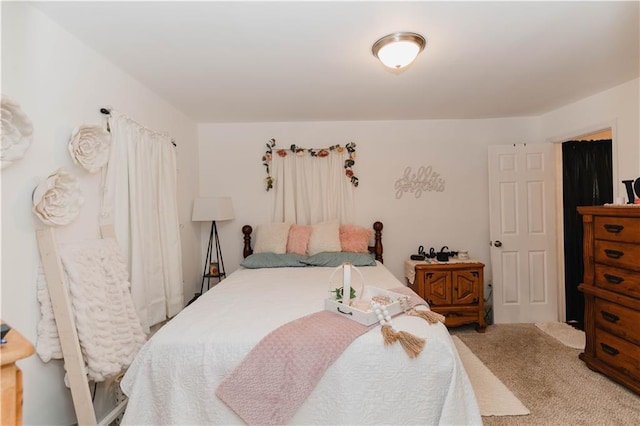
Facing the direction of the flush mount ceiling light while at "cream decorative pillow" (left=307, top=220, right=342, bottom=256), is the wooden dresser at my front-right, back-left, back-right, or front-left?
front-left

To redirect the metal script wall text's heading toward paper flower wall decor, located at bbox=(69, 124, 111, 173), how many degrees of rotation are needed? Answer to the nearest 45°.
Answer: approximately 45° to its right

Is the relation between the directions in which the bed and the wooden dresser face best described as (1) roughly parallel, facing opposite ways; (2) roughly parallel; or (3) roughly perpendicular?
roughly perpendicular

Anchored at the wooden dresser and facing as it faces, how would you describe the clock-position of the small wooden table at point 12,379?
The small wooden table is roughly at 11 o'clock from the wooden dresser.

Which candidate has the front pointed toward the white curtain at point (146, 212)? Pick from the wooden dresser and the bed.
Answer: the wooden dresser

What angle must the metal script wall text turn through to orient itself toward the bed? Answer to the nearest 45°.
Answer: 0° — it already faces it

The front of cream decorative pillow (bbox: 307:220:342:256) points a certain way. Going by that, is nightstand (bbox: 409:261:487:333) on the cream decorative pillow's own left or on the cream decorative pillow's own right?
on the cream decorative pillow's own left

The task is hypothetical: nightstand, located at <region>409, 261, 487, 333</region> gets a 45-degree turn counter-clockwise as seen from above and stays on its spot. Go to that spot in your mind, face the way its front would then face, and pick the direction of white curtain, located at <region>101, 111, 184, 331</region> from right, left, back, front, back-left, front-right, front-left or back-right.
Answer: right

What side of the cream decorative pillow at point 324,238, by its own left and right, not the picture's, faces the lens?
front

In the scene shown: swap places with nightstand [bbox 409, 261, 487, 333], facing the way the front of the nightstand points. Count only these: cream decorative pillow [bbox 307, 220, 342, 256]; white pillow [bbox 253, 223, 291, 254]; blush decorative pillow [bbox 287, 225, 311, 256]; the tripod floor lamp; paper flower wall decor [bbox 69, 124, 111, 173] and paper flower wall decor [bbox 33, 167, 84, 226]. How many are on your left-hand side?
0

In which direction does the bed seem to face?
toward the camera

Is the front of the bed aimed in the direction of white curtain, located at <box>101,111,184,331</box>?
no

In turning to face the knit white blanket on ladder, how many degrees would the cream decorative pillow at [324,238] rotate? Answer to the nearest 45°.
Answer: approximately 45° to its right

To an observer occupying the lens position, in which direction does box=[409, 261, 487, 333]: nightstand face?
facing the viewer

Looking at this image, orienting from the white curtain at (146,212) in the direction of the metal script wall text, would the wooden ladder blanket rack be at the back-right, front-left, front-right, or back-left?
back-right
